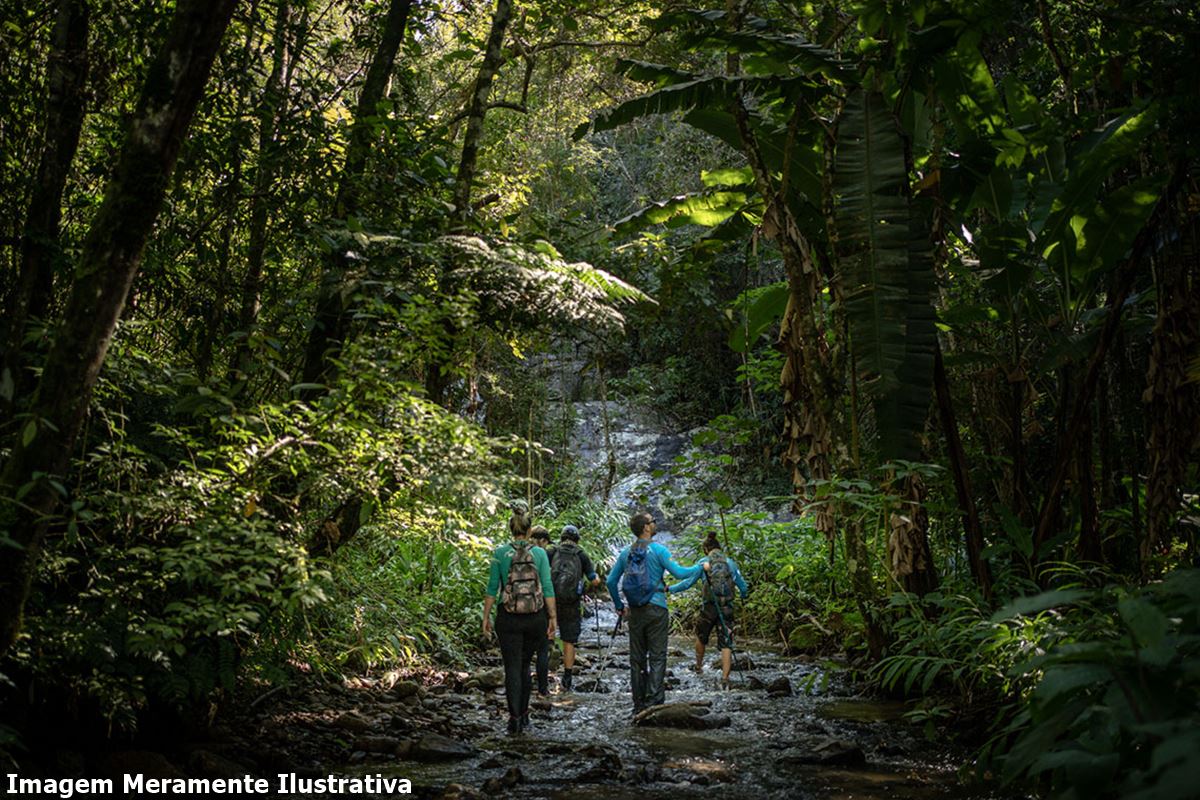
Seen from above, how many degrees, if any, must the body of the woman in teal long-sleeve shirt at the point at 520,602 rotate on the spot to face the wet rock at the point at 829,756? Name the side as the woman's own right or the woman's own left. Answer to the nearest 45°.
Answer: approximately 135° to the woman's own right

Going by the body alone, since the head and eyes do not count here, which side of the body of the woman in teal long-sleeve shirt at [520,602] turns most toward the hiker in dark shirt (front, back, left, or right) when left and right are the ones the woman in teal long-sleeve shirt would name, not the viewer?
front

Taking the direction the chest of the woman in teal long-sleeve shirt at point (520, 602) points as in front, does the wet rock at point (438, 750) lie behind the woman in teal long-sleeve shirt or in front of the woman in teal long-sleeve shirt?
behind

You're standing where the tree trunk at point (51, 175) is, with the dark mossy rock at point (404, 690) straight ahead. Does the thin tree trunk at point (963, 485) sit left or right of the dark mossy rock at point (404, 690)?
left

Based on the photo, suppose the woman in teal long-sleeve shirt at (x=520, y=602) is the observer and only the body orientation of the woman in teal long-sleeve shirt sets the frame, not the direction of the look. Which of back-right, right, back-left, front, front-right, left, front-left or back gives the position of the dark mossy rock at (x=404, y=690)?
front-left

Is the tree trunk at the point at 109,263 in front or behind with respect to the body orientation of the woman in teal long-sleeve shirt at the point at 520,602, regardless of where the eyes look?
behind

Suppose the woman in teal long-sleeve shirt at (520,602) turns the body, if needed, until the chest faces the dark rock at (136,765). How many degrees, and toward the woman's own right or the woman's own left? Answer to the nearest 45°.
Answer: approximately 135° to the woman's own left

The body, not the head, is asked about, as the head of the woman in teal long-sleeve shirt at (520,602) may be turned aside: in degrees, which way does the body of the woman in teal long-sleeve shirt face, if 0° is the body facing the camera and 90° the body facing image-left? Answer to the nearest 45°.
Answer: approximately 180°

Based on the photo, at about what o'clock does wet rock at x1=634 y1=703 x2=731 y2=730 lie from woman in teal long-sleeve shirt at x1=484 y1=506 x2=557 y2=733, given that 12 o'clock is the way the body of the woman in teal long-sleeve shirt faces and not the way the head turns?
The wet rock is roughly at 3 o'clock from the woman in teal long-sleeve shirt.

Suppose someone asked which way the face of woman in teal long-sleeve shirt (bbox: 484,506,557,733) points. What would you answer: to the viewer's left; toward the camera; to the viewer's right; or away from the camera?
away from the camera
